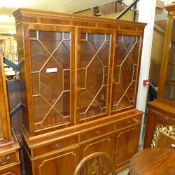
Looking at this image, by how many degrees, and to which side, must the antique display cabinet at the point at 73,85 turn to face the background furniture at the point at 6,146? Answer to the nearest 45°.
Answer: approximately 90° to its right

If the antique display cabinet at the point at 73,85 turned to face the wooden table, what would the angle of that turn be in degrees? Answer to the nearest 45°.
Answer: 0° — it already faces it

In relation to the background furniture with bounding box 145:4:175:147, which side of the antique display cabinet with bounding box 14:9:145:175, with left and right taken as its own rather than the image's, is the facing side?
left

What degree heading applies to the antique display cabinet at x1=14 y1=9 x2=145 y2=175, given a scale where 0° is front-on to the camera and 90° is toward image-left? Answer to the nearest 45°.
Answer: approximately 315°

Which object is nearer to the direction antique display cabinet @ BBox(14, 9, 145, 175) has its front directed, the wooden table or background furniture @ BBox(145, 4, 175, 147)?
the wooden table

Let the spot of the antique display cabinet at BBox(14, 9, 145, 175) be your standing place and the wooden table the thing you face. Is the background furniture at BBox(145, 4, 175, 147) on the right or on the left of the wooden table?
left
